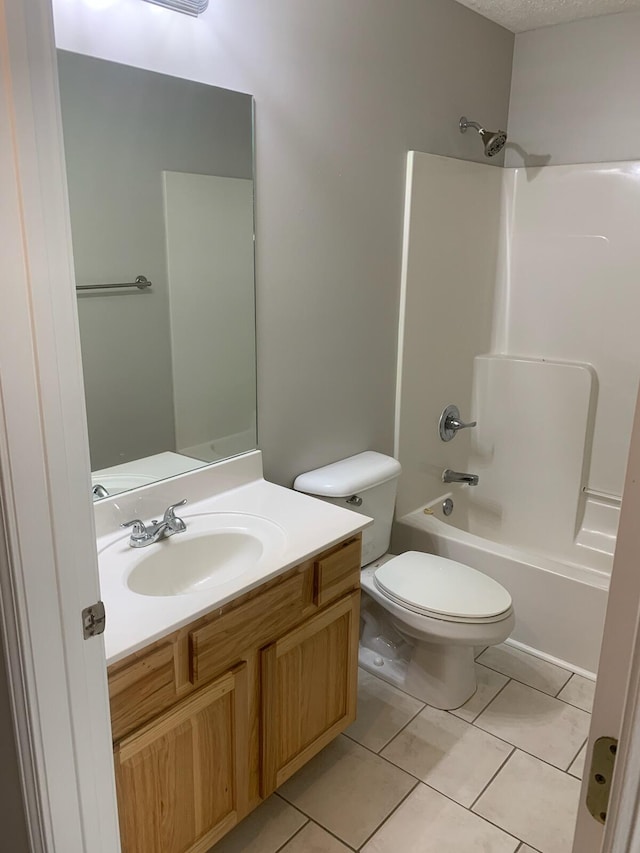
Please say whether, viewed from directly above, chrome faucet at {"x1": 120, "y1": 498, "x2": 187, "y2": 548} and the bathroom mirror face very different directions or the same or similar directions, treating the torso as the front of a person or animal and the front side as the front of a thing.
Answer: same or similar directions

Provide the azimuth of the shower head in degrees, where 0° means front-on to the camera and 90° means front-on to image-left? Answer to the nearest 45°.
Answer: approximately 315°

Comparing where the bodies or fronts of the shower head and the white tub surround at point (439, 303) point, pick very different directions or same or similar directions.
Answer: same or similar directions

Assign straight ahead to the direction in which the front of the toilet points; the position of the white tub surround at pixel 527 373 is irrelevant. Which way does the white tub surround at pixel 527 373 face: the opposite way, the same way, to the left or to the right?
to the right

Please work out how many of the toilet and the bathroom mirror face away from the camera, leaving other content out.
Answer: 0

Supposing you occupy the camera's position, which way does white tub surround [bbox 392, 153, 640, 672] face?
facing the viewer and to the left of the viewer

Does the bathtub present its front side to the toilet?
yes

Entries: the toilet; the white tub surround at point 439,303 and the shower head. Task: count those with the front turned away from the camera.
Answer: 0

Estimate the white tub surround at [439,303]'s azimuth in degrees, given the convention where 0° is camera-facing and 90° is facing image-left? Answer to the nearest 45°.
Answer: approximately 315°

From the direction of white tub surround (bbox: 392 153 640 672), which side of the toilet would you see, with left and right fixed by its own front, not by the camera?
left

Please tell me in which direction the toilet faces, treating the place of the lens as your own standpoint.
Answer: facing the viewer and to the right of the viewer

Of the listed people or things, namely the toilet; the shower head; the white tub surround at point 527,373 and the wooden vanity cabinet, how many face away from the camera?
0
